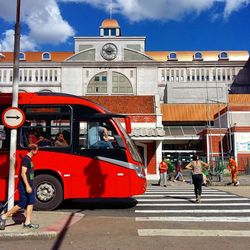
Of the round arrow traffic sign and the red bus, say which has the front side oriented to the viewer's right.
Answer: the red bus

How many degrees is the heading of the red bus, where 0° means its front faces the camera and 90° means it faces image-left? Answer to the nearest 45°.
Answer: approximately 270°

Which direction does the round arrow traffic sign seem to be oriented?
toward the camera

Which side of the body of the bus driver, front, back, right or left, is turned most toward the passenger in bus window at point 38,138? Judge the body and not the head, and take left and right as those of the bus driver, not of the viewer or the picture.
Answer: back

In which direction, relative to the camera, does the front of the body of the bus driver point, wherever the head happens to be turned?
to the viewer's right

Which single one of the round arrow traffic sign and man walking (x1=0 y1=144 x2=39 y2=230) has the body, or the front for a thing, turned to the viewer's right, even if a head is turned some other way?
the man walking

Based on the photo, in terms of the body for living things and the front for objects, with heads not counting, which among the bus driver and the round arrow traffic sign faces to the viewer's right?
the bus driver
